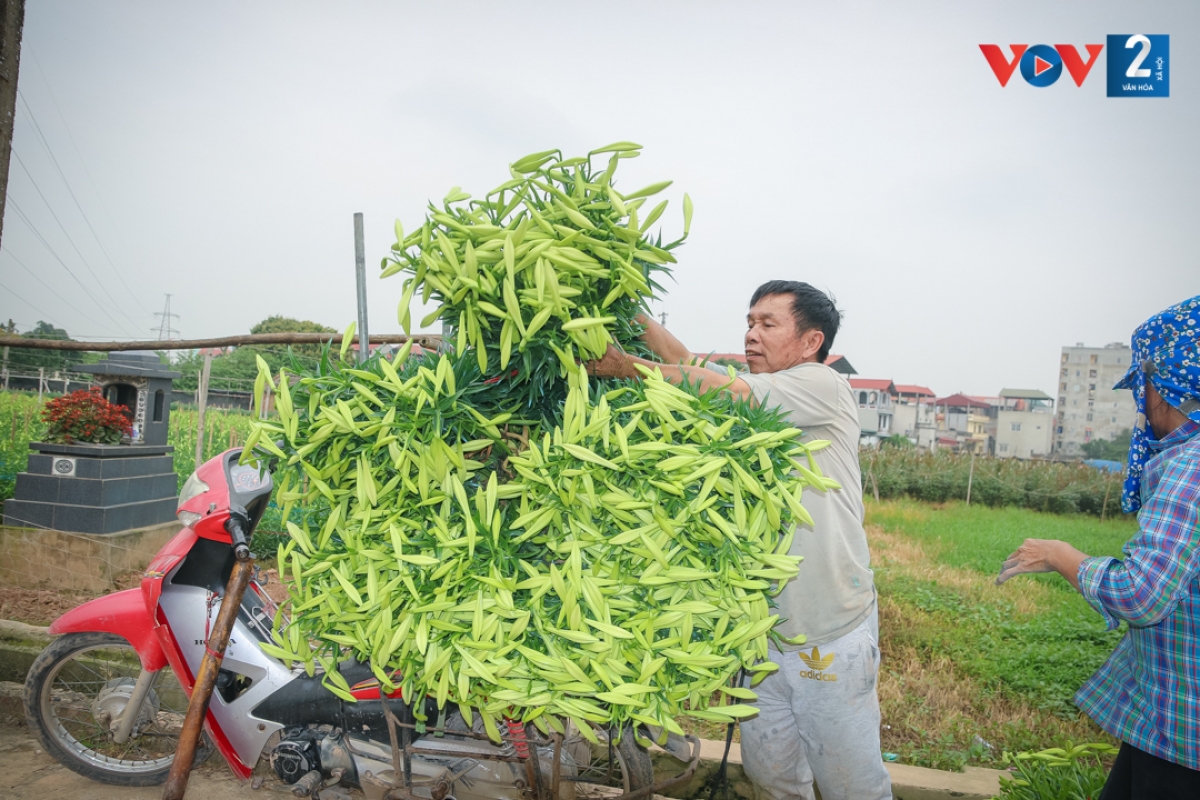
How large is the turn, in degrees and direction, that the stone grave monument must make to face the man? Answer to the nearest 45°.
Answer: approximately 45° to its left

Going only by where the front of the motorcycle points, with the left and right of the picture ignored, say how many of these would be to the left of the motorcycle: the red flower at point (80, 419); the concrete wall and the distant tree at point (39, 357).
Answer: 0

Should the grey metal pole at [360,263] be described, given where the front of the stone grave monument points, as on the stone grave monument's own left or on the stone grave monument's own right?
on the stone grave monument's own left

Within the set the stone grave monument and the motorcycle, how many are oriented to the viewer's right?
0

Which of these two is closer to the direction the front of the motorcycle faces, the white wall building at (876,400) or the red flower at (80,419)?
the red flower

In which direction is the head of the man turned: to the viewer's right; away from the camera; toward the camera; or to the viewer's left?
to the viewer's left

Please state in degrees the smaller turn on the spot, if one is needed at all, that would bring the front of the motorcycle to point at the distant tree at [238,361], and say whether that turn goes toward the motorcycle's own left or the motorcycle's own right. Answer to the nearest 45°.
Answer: approximately 90° to the motorcycle's own right

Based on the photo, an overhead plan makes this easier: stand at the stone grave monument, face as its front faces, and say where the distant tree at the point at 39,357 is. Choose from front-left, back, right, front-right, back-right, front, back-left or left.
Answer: back-right

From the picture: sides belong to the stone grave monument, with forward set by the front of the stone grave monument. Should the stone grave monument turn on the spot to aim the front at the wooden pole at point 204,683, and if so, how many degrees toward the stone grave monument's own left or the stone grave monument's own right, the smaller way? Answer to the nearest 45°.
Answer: approximately 45° to the stone grave monument's own left

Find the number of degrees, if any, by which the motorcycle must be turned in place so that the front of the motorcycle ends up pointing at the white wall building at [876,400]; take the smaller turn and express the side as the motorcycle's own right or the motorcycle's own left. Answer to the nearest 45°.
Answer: approximately 135° to the motorcycle's own right

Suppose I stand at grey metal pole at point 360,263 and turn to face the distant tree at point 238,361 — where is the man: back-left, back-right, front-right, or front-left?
back-right

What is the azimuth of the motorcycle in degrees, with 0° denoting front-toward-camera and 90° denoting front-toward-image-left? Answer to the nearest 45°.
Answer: approximately 90°
